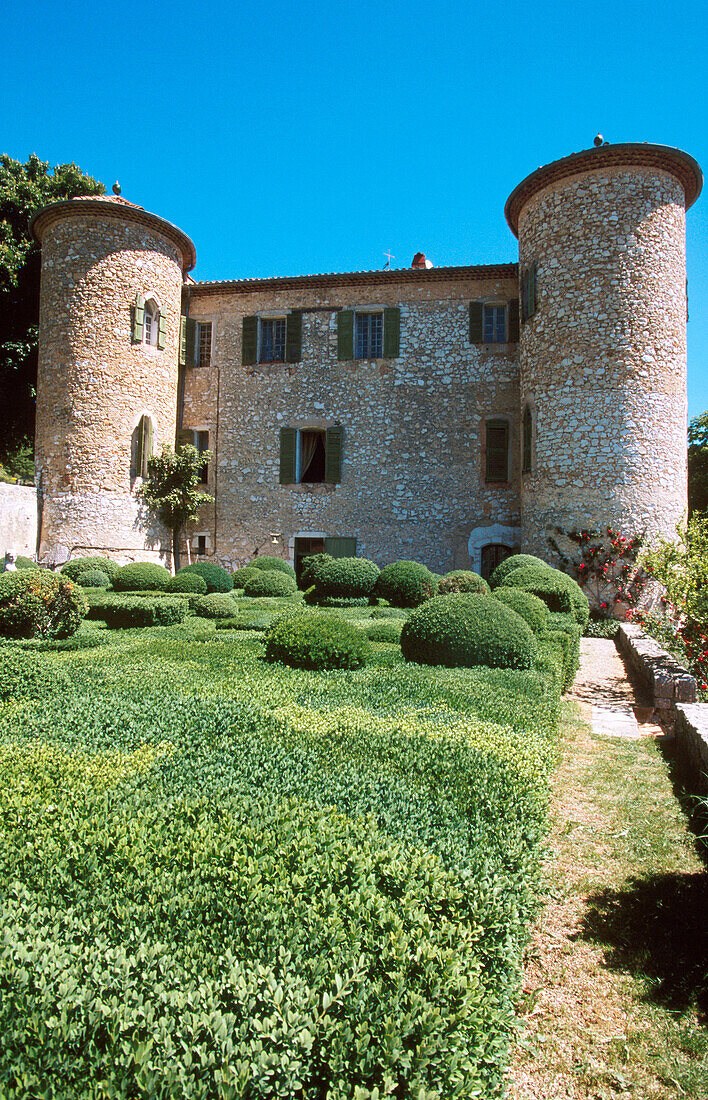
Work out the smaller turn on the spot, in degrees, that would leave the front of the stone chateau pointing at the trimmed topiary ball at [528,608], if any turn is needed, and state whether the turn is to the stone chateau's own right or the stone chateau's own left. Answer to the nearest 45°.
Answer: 0° — it already faces it

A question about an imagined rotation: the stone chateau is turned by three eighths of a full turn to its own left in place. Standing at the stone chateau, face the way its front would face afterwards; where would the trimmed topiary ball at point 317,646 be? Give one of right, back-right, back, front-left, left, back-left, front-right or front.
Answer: back-right

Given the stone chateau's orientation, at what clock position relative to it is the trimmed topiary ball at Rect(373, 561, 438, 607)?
The trimmed topiary ball is roughly at 12 o'clock from the stone chateau.

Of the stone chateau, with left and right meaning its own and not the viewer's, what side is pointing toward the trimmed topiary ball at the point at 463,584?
front

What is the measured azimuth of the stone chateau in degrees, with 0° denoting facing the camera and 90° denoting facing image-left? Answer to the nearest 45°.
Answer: approximately 0°

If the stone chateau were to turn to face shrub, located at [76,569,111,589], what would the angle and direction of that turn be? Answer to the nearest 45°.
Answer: approximately 45° to its right

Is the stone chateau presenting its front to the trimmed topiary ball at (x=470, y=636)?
yes

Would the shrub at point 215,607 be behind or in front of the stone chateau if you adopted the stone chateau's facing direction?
in front

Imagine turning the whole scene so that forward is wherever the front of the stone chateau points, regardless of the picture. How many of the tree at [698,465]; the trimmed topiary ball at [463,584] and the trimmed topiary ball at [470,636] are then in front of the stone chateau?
2
